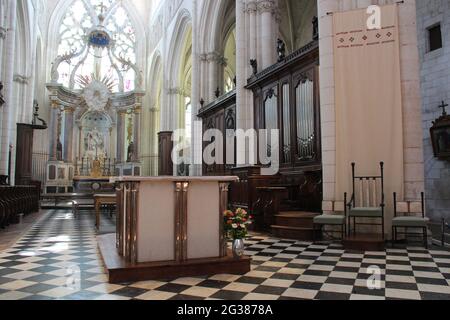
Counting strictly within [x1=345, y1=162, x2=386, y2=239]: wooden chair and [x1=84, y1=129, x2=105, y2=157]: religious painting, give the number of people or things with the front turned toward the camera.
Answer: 2

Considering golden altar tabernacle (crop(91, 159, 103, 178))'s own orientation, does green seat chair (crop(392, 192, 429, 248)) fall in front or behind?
in front

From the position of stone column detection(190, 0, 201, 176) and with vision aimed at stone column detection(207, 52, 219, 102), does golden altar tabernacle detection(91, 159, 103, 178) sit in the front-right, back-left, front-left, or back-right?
back-left

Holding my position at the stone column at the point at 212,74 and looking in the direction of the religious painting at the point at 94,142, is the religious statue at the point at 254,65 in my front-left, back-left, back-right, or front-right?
back-left

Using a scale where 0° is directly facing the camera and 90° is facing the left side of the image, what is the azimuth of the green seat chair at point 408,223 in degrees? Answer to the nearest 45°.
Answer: approximately 0°

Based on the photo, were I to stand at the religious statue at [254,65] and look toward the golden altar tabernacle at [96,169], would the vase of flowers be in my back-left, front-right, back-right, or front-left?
back-left

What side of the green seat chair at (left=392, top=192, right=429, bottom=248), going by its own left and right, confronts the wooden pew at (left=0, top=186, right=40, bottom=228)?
right

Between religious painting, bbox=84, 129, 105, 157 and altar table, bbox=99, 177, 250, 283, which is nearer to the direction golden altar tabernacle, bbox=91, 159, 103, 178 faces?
the altar table

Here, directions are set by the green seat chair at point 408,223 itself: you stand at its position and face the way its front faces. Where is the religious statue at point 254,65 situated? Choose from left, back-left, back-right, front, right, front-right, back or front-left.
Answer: back-right

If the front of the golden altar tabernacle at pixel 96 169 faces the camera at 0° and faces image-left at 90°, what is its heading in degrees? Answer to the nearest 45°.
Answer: approximately 0°
